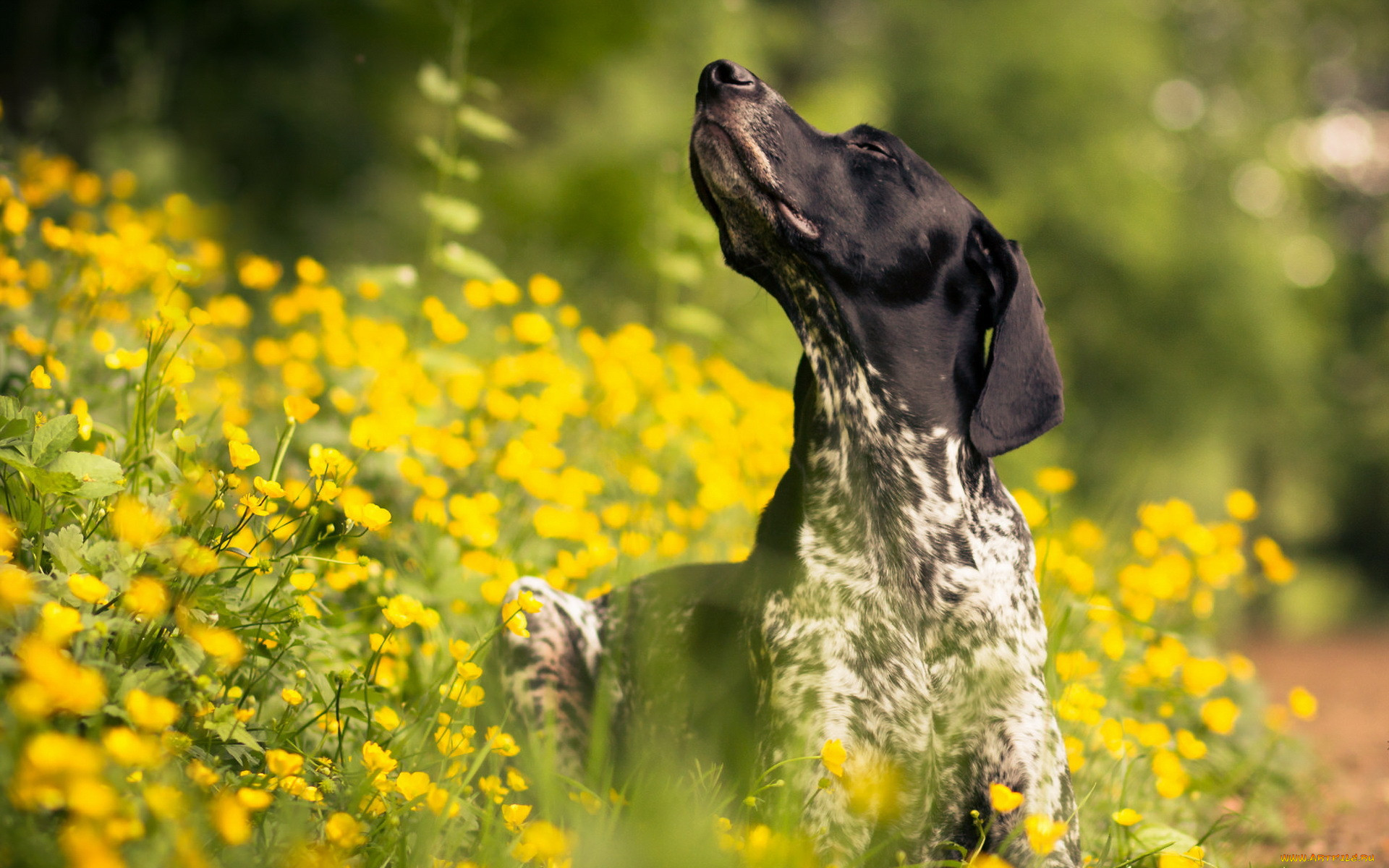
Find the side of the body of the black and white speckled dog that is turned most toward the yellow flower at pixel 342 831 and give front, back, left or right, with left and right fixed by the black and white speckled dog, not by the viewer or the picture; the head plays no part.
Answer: right

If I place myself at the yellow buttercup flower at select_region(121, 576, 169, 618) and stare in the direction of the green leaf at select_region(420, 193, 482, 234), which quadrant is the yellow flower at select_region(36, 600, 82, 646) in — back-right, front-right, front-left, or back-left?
back-left

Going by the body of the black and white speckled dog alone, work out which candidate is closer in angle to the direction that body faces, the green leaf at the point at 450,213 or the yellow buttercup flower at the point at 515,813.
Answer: the yellow buttercup flower

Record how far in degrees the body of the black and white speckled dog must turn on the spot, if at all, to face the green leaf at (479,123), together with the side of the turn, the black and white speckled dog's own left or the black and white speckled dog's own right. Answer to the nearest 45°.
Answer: approximately 180°

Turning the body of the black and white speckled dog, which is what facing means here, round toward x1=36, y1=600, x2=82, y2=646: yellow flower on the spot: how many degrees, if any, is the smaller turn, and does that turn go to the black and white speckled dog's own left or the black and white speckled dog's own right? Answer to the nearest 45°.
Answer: approximately 90° to the black and white speckled dog's own right

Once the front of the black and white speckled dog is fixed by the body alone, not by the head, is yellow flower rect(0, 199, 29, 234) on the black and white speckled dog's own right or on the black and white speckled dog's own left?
on the black and white speckled dog's own right

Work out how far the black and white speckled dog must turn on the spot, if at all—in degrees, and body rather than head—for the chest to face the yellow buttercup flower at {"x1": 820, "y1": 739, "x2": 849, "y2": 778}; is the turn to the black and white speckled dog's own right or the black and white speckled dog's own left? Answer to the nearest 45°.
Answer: approximately 45° to the black and white speckled dog's own right

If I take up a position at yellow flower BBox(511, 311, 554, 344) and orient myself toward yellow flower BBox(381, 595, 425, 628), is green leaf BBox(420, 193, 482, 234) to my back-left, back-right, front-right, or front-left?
back-right

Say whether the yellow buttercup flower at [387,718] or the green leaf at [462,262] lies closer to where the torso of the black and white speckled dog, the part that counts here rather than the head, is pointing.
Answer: the yellow buttercup flower

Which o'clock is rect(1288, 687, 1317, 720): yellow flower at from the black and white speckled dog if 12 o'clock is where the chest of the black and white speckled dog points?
The yellow flower is roughly at 10 o'clock from the black and white speckled dog.

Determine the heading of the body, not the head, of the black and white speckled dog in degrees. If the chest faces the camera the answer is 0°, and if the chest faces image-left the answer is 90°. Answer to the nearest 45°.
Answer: approximately 315°

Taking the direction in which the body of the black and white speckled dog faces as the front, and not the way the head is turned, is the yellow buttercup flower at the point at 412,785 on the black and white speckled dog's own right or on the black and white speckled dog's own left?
on the black and white speckled dog's own right
